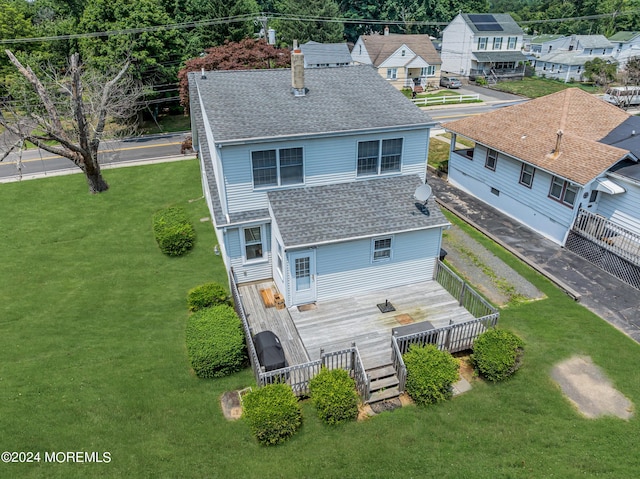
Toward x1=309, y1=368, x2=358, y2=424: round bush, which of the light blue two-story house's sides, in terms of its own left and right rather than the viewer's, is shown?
back

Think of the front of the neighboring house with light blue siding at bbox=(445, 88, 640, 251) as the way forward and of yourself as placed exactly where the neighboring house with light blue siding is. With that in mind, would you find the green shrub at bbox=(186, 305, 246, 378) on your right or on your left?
on your left

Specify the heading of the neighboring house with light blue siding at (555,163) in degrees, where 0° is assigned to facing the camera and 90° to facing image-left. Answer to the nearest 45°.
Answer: approximately 135°

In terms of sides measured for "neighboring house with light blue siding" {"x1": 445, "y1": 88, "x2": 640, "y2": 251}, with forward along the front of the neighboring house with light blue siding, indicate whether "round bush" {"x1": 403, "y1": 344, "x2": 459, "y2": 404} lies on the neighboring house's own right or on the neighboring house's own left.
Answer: on the neighboring house's own left

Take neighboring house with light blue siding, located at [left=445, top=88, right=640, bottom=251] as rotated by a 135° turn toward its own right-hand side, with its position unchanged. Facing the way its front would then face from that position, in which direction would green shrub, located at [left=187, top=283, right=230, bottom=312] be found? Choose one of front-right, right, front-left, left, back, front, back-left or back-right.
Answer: back-right

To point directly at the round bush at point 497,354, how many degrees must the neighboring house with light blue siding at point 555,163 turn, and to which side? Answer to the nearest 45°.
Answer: approximately 135° to its left

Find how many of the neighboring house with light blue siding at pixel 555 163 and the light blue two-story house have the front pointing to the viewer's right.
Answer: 0

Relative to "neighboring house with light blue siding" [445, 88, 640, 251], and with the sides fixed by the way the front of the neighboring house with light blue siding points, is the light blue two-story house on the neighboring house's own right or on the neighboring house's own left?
on the neighboring house's own left

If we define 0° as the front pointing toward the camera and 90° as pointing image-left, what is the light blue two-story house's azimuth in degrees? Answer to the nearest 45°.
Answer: approximately 180°

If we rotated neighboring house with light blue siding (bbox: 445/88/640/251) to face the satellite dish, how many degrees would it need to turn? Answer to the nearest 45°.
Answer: approximately 90° to its left

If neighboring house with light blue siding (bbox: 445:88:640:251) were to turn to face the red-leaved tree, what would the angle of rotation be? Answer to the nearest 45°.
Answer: approximately 45° to its left
